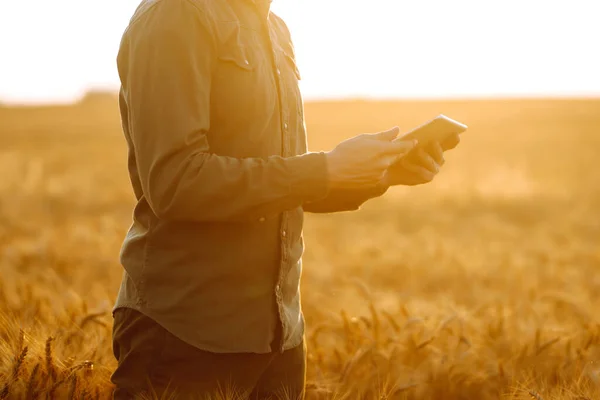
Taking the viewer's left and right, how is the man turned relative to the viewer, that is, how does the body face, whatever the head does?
facing the viewer and to the right of the viewer
